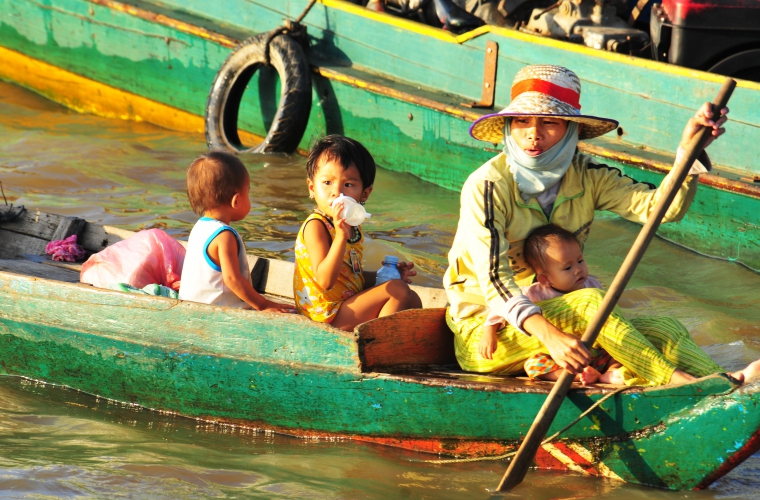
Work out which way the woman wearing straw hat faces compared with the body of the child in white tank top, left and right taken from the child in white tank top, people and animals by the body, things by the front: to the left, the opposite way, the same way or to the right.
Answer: to the right

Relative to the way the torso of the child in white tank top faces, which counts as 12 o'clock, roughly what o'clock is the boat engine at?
The boat engine is roughly at 12 o'clock from the child in white tank top.

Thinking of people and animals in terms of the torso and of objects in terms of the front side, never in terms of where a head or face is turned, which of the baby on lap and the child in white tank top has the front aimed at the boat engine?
the child in white tank top

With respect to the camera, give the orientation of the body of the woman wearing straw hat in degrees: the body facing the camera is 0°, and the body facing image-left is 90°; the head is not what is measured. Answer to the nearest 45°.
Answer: approximately 315°

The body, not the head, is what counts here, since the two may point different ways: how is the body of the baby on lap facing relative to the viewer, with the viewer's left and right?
facing the viewer and to the right of the viewer

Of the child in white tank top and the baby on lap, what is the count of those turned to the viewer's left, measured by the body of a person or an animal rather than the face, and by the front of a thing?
0

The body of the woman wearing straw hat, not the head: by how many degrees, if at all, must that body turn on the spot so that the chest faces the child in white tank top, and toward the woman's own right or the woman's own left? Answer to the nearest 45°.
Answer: approximately 135° to the woman's own right

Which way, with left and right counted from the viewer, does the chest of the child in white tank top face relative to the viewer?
facing away from the viewer and to the right of the viewer

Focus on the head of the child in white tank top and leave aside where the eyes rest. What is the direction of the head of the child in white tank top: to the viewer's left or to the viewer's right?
to the viewer's right

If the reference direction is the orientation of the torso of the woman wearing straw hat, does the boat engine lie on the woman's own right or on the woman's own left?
on the woman's own left

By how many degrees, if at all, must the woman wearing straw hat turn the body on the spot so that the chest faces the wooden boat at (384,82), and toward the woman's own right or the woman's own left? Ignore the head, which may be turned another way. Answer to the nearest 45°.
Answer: approximately 135° to the woman's own left

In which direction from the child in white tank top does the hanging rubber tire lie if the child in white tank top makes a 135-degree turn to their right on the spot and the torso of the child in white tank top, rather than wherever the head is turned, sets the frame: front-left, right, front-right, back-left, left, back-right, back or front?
back
